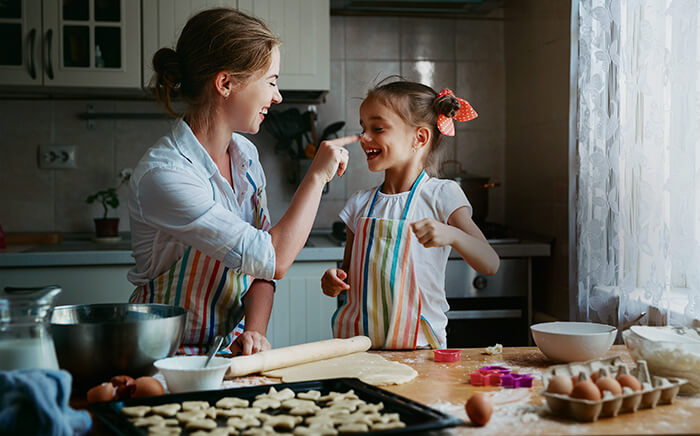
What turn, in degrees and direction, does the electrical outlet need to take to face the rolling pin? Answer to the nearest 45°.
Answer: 0° — it already faces it

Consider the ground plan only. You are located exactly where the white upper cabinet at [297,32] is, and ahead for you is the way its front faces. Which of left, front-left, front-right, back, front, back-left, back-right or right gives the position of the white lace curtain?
front-left

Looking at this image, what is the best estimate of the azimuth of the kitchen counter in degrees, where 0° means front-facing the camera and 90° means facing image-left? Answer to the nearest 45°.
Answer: approximately 0°

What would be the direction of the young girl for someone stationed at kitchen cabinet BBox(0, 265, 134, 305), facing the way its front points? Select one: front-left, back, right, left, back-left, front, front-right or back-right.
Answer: front-left

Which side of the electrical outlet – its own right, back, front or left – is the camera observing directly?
front

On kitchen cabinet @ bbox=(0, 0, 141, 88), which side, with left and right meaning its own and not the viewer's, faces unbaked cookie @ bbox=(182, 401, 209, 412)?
front

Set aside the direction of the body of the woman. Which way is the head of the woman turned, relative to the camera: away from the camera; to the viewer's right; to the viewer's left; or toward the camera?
to the viewer's right

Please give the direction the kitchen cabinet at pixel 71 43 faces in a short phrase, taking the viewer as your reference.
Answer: facing the viewer

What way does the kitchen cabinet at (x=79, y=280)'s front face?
toward the camera

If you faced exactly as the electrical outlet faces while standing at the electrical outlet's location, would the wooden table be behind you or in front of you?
in front
